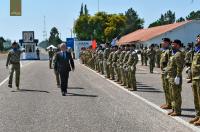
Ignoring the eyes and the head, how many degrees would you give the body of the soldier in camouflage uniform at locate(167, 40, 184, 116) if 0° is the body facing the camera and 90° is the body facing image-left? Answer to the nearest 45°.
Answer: approximately 90°

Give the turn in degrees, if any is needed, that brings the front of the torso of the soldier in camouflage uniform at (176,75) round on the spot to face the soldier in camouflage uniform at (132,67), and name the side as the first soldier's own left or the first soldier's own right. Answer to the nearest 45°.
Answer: approximately 90° to the first soldier's own right

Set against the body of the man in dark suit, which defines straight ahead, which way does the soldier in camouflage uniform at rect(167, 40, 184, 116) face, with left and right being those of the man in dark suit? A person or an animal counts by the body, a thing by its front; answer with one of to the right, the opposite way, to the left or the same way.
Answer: to the right

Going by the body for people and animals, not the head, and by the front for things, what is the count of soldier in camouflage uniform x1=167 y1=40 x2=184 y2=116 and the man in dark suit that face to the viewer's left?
1

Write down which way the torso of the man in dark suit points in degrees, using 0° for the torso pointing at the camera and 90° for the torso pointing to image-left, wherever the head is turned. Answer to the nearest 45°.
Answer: approximately 0°
